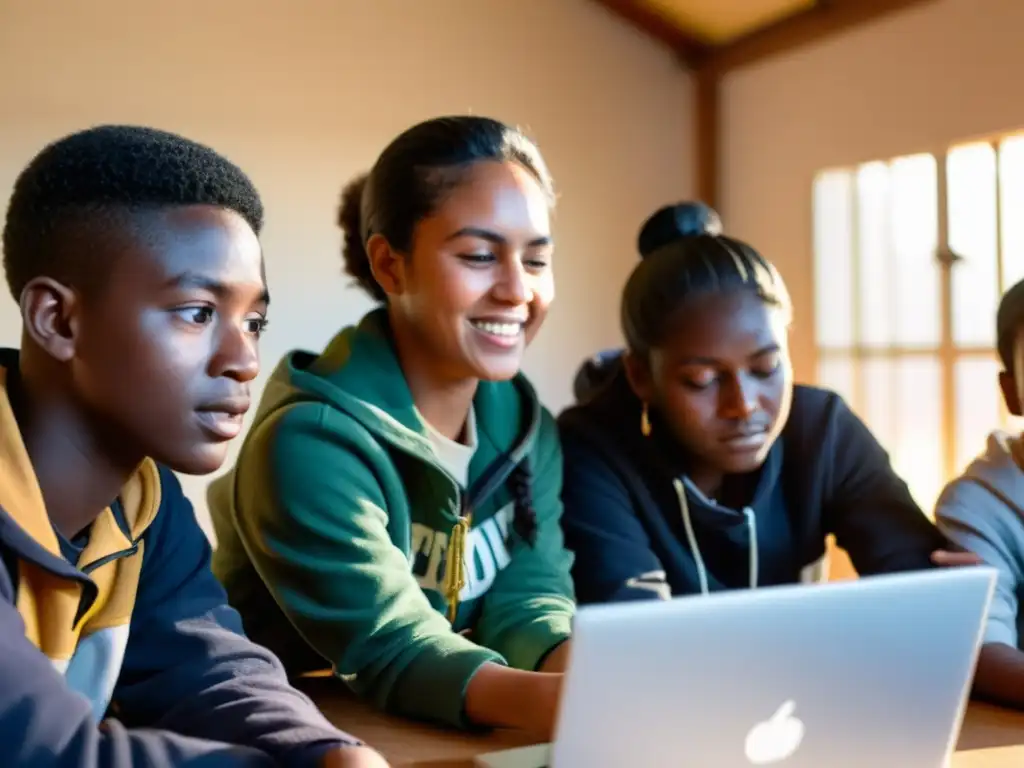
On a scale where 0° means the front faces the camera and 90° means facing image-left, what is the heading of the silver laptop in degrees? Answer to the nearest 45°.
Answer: approximately 135°

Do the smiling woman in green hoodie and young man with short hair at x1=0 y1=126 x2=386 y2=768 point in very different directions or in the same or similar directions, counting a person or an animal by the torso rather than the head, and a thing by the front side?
same or similar directions

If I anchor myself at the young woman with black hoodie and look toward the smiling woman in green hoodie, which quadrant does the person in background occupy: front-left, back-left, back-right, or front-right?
back-left

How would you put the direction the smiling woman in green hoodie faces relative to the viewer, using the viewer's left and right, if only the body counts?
facing the viewer and to the right of the viewer

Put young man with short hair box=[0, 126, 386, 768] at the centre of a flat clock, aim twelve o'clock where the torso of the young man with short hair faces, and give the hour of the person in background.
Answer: The person in background is roughly at 10 o'clock from the young man with short hair.

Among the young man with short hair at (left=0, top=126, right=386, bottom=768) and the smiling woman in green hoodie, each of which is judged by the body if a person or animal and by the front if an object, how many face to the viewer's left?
0
